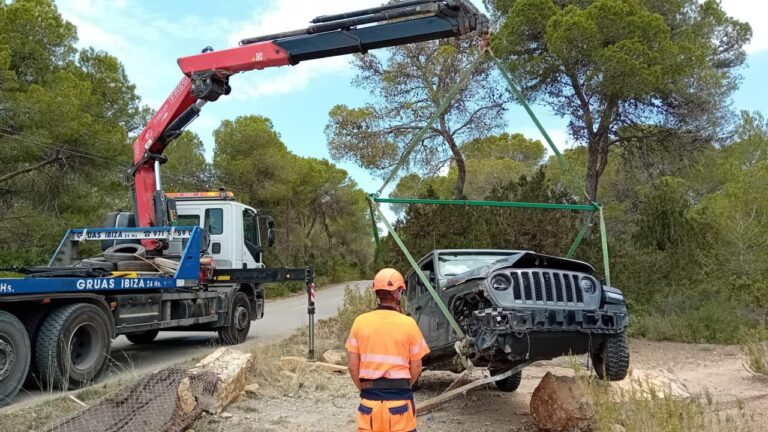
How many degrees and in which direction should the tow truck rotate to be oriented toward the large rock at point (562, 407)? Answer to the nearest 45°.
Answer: approximately 90° to its right

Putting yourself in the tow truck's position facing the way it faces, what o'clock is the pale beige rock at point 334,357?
The pale beige rock is roughly at 2 o'clock from the tow truck.

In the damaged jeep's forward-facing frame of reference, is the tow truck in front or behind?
behind

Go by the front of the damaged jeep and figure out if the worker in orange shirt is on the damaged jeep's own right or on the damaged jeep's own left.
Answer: on the damaged jeep's own right

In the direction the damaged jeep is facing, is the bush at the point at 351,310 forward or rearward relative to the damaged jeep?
rearward

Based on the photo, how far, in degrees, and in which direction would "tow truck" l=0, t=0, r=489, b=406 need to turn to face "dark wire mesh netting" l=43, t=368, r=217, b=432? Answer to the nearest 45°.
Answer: approximately 135° to its right

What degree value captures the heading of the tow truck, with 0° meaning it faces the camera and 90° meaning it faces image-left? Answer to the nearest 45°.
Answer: approximately 225°

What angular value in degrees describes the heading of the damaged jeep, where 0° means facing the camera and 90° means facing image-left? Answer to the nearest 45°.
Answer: approximately 315°
